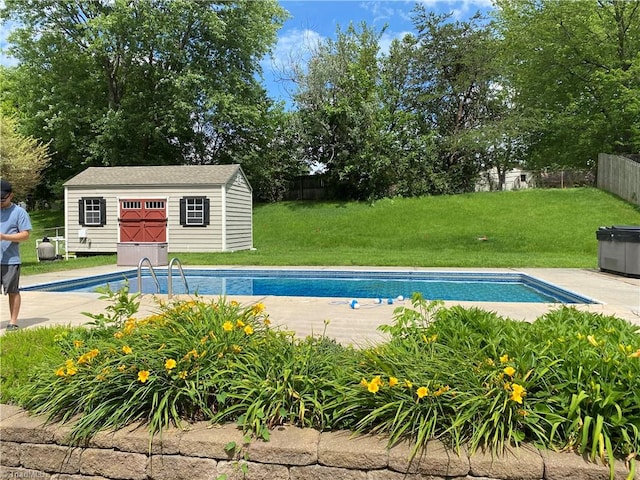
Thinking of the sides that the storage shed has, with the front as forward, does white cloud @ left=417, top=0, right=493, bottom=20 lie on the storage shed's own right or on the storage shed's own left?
on the storage shed's own left

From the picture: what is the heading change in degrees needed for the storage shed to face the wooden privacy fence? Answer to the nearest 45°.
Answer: approximately 90° to its left

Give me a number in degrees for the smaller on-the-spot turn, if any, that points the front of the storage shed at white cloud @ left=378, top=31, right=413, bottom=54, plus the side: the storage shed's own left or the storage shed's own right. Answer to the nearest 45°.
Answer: approximately 135° to the storage shed's own left

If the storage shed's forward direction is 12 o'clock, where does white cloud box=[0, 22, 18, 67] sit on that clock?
The white cloud is roughly at 5 o'clock from the storage shed.

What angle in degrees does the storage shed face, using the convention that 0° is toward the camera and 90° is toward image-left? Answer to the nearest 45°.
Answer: approximately 0°

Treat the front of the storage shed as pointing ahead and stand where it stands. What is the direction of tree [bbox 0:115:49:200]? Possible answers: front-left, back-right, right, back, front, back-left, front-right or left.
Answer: back-right
